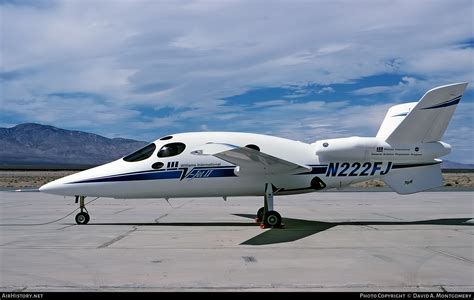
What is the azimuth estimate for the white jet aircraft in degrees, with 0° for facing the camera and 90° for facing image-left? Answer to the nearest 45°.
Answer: approximately 90°
